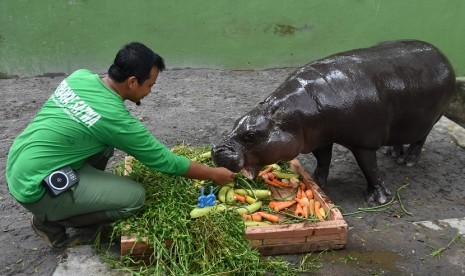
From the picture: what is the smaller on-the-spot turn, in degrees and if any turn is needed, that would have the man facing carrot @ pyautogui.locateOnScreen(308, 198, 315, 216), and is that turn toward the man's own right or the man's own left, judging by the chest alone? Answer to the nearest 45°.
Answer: approximately 45° to the man's own right

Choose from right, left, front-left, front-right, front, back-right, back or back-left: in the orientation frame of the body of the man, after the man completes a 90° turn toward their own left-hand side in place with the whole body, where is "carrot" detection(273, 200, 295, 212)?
back-right

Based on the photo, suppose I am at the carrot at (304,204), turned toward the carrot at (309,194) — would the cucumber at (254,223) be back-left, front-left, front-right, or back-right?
back-left

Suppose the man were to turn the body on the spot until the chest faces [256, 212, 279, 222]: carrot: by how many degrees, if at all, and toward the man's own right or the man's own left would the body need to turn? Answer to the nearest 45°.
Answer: approximately 45° to the man's own right

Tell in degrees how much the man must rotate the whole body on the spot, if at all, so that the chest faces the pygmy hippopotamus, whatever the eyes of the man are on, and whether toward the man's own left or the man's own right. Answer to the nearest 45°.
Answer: approximately 45° to the man's own right

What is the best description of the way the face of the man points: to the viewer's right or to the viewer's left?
to the viewer's right

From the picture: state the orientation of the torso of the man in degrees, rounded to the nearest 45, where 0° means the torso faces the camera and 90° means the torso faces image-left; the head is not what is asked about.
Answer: approximately 225°
